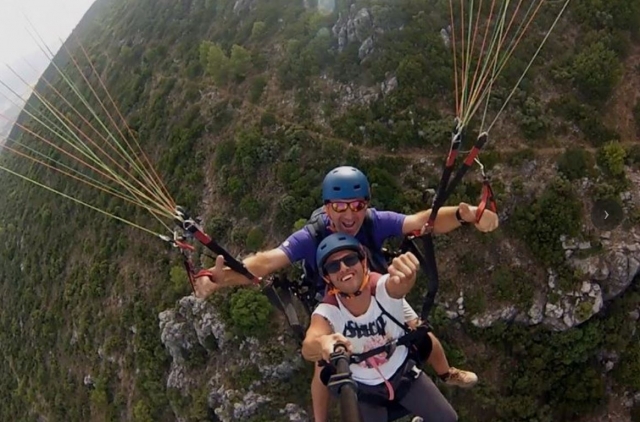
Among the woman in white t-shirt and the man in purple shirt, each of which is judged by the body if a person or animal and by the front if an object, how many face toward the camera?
2

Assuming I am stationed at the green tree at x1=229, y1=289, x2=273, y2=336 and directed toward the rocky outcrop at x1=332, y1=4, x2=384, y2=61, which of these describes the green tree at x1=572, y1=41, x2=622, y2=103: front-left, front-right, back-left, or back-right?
front-right

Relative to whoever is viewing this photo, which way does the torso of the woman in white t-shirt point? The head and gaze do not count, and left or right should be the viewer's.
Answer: facing the viewer

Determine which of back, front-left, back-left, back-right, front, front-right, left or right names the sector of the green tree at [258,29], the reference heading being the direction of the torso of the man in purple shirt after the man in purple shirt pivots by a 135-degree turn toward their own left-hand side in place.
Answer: front-left

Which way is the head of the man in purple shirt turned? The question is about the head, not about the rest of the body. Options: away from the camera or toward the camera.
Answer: toward the camera

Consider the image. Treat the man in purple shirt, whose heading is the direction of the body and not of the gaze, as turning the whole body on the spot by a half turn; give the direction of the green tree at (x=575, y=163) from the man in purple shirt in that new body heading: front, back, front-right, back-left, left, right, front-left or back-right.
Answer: front-right

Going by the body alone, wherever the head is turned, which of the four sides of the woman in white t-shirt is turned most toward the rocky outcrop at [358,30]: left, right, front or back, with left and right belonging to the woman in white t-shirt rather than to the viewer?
back

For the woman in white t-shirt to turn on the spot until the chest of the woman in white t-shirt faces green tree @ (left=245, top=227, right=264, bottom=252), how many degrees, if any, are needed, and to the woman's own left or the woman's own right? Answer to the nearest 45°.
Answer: approximately 180°

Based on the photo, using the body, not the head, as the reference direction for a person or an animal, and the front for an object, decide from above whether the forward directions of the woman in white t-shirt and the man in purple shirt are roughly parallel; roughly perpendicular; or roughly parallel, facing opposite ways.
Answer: roughly parallel

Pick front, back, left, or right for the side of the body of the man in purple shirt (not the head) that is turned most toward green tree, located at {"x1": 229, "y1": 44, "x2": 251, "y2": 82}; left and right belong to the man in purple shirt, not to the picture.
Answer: back

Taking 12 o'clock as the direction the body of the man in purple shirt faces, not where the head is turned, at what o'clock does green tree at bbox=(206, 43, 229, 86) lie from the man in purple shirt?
The green tree is roughly at 6 o'clock from the man in purple shirt.

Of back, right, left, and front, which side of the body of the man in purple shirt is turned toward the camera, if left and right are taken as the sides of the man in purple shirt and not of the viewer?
front

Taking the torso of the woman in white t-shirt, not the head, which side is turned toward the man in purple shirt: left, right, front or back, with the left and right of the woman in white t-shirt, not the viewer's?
back

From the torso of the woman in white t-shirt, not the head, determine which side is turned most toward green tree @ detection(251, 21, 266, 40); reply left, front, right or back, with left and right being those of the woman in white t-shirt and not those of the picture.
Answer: back
